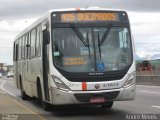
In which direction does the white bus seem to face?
toward the camera
